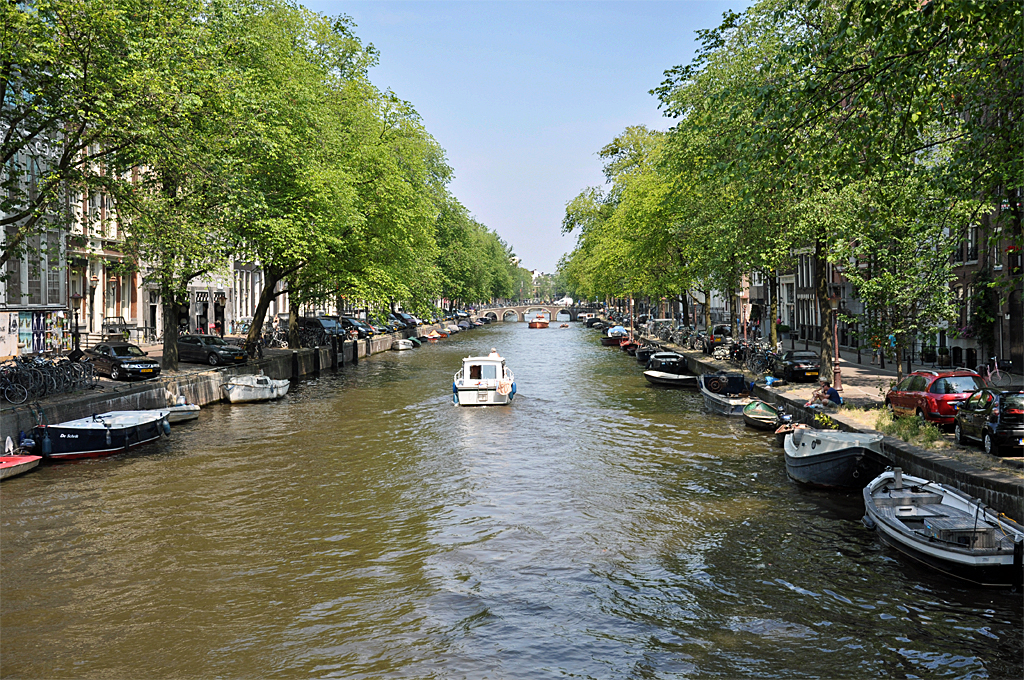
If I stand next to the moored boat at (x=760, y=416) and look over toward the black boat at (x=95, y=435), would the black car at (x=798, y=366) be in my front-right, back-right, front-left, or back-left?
back-right

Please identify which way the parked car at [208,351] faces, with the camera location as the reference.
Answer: facing the viewer and to the right of the viewer

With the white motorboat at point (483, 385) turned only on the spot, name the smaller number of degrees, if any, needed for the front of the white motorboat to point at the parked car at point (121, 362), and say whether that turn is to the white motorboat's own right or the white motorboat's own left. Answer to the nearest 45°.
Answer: approximately 90° to the white motorboat's own left

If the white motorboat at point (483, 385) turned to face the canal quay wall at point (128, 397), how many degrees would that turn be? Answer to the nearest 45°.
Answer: approximately 135° to its left

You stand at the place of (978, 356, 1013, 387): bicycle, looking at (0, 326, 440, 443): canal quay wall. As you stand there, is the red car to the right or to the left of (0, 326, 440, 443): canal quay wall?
left

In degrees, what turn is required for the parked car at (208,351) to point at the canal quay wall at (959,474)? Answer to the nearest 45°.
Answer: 0° — it already faces it

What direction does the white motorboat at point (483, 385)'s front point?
away from the camera

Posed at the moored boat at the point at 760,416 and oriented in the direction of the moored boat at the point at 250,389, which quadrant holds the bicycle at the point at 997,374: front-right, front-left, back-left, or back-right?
back-right
